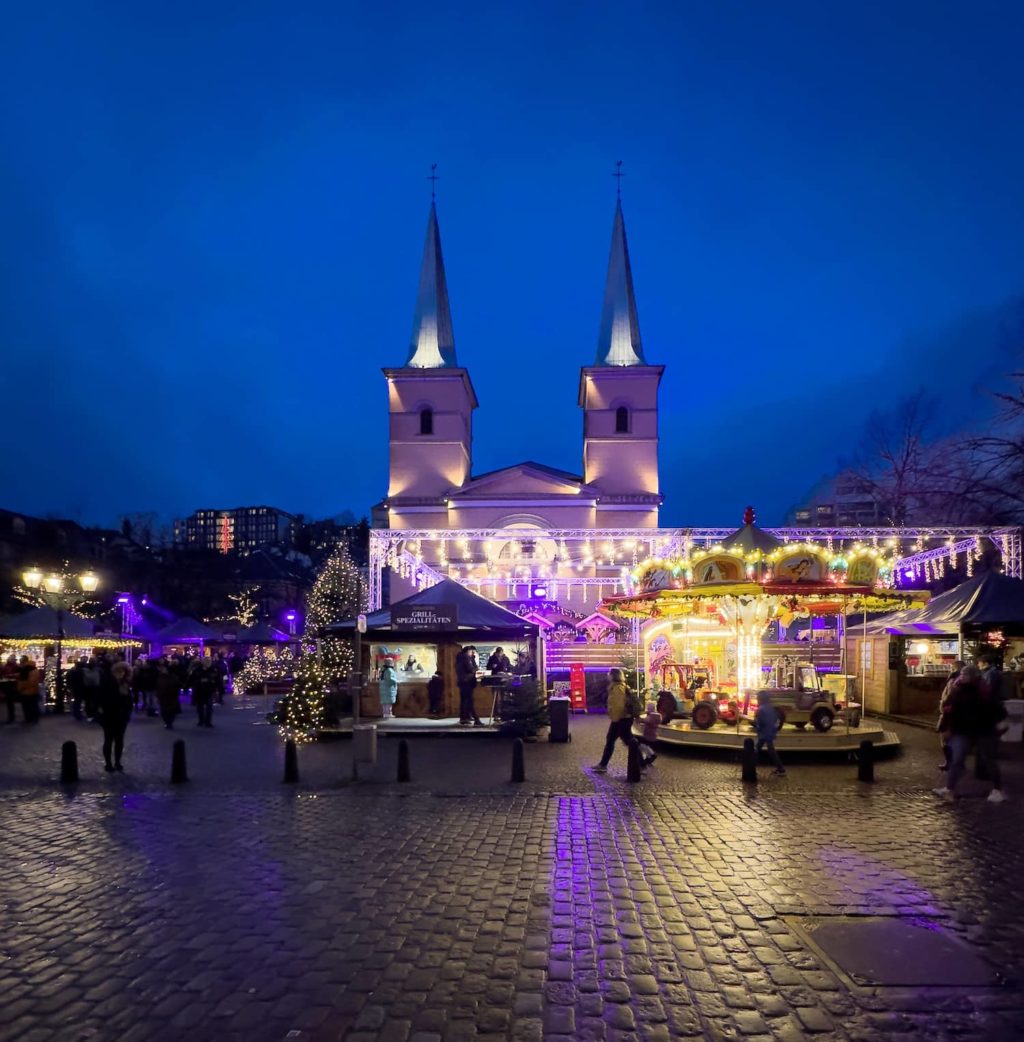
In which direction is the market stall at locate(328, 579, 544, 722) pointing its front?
toward the camera

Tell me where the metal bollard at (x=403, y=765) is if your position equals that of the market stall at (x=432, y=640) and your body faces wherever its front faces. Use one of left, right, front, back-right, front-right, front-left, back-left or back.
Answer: front

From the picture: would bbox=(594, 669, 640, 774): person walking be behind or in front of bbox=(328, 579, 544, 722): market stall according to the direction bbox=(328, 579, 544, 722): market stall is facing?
in front

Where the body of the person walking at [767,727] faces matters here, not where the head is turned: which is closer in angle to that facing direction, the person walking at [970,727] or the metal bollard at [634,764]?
the metal bollard

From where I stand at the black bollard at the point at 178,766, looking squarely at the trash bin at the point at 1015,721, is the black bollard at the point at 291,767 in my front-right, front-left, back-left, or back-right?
front-right

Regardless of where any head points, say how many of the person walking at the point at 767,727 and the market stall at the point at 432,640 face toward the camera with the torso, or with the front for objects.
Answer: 1
